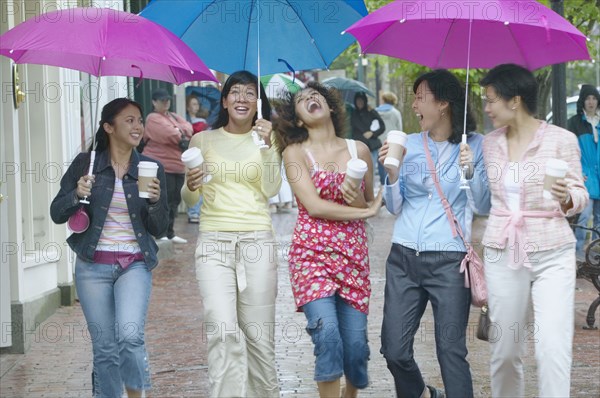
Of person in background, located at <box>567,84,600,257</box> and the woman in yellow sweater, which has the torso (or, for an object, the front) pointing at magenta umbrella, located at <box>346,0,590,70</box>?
the person in background

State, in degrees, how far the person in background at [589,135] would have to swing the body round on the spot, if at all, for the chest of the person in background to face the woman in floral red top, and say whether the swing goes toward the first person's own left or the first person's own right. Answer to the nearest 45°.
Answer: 0° — they already face them

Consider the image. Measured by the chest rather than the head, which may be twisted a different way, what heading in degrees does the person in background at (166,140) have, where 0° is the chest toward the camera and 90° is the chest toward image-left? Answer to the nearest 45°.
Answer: approximately 315°

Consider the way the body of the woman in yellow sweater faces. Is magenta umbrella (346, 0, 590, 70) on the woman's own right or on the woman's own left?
on the woman's own left

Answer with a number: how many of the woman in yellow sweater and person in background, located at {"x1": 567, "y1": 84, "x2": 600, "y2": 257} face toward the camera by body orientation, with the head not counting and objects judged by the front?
2

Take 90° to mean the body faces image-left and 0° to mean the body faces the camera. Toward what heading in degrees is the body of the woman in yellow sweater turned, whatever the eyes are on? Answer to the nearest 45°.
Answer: approximately 0°
